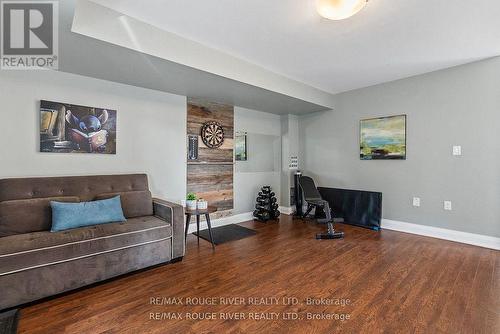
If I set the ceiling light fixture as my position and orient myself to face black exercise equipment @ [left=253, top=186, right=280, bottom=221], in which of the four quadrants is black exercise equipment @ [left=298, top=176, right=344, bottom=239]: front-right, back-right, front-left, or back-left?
front-right

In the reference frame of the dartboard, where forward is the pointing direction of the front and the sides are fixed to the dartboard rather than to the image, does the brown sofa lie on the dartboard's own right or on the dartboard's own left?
on the dartboard's own right

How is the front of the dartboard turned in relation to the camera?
facing the viewer and to the right of the viewer

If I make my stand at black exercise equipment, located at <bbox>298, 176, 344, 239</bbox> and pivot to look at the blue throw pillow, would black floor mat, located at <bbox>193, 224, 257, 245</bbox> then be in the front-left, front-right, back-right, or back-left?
front-right

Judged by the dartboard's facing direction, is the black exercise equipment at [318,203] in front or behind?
in front

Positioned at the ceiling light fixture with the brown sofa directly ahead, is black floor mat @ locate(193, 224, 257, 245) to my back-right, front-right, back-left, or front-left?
front-right

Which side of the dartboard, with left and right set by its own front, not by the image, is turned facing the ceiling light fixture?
front

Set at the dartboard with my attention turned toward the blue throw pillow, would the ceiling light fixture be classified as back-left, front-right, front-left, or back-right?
front-left
